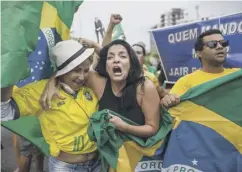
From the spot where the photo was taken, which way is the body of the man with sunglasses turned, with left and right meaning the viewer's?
facing the viewer and to the right of the viewer

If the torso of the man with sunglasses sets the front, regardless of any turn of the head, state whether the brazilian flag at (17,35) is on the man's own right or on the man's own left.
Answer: on the man's own right

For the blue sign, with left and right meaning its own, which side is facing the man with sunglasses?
front

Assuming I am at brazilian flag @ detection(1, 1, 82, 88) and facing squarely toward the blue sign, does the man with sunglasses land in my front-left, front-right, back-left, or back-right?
front-right

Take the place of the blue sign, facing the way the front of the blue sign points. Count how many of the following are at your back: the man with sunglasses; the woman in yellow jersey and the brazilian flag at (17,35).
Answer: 0

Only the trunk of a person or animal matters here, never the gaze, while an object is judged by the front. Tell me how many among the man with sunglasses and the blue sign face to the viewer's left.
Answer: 0

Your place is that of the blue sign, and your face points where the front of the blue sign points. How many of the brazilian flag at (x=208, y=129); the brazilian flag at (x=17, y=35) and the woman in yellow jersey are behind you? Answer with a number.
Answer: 0

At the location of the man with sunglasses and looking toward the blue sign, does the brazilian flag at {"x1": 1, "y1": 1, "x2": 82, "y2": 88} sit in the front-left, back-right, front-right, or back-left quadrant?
back-left

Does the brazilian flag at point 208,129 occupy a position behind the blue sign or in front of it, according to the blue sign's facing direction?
in front

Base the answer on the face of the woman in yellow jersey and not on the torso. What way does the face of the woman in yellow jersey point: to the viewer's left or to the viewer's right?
to the viewer's right

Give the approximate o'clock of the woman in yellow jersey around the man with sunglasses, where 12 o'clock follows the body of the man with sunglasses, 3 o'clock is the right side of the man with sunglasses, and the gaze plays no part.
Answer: The woman in yellow jersey is roughly at 3 o'clock from the man with sunglasses.

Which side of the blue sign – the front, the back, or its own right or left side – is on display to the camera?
front

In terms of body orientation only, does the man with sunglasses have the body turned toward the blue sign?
no
